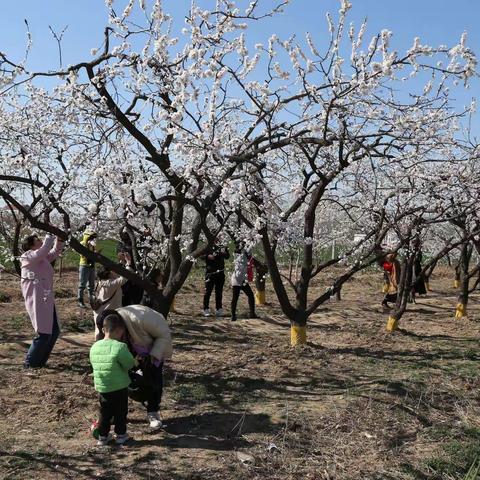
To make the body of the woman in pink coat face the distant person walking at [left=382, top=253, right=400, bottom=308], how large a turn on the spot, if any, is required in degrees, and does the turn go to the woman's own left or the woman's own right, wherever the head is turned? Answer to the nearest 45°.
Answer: approximately 45° to the woman's own left

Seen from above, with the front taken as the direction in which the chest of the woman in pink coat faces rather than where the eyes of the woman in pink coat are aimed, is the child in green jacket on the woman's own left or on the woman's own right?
on the woman's own right

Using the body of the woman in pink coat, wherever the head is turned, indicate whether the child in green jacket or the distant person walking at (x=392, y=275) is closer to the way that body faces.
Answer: the distant person walking

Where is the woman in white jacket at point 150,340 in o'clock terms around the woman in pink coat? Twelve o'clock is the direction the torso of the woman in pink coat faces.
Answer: The woman in white jacket is roughly at 2 o'clock from the woman in pink coat.

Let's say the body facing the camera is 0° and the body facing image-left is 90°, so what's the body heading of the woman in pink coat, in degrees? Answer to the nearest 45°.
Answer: approximately 270°
